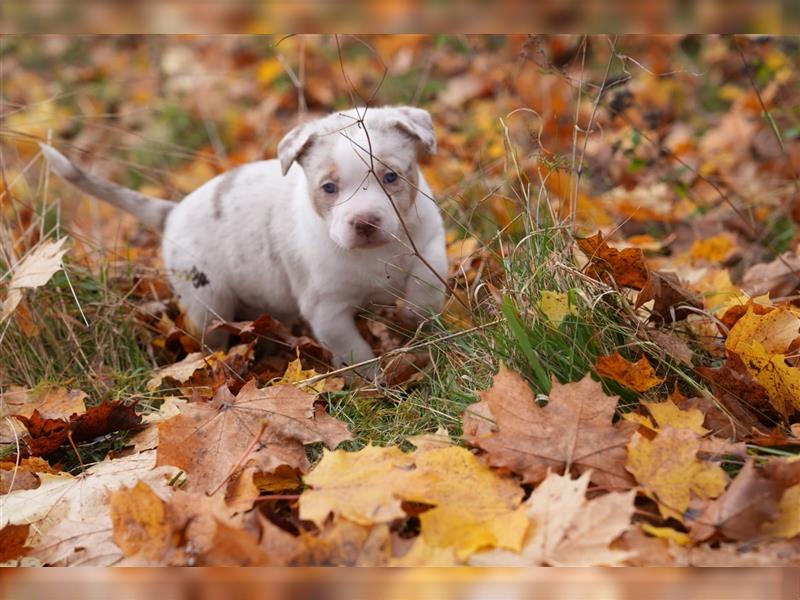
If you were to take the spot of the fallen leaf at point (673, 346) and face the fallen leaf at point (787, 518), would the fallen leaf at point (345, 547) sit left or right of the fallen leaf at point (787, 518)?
right

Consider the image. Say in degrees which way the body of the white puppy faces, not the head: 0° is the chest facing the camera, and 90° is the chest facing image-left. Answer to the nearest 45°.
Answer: approximately 315°

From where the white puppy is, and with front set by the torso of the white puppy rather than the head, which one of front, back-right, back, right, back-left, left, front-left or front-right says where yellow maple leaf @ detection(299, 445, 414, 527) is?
front-right

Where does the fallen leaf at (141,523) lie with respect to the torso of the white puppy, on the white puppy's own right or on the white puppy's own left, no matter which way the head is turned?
on the white puppy's own right

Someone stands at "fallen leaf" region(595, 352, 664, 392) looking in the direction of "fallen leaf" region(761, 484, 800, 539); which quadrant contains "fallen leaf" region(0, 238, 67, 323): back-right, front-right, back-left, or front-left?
back-right

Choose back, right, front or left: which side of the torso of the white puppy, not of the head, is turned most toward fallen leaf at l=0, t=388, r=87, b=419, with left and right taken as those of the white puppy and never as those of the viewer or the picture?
right

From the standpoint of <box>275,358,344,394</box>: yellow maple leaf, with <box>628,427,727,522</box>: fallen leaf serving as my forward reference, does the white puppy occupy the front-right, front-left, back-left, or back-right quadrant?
back-left

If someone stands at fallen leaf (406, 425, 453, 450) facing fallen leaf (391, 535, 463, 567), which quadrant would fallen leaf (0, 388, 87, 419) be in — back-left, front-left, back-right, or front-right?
back-right

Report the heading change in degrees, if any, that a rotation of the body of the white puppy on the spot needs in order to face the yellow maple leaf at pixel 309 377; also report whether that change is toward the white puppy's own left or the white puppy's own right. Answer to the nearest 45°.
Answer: approximately 45° to the white puppy's own right
